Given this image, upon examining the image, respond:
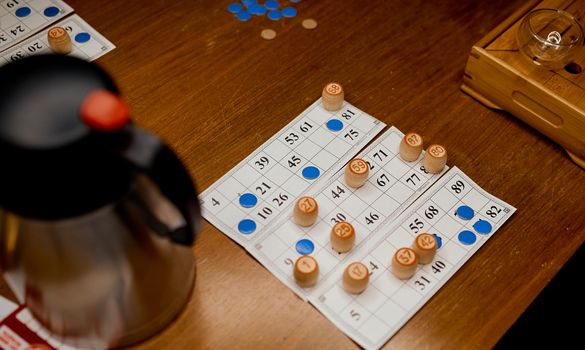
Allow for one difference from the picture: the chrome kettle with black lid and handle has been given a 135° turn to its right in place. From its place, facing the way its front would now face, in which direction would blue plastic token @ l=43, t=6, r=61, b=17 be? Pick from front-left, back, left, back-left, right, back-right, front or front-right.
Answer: front-left

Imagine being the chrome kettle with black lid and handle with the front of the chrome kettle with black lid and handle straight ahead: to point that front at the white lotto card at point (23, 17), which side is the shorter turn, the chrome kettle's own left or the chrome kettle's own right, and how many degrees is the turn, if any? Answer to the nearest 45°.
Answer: approximately 90° to the chrome kettle's own right

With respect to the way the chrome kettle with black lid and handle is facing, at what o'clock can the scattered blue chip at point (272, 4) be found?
The scattered blue chip is roughly at 4 o'clock from the chrome kettle with black lid and handle.

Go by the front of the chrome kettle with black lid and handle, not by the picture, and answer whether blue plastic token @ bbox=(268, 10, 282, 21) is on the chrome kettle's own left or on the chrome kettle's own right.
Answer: on the chrome kettle's own right

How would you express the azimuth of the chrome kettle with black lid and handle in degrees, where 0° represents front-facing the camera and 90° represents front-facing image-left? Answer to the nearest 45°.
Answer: approximately 90°

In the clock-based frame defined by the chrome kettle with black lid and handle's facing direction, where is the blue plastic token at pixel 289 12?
The blue plastic token is roughly at 4 o'clock from the chrome kettle with black lid and handle.

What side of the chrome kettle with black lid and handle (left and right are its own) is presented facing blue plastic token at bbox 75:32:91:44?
right
